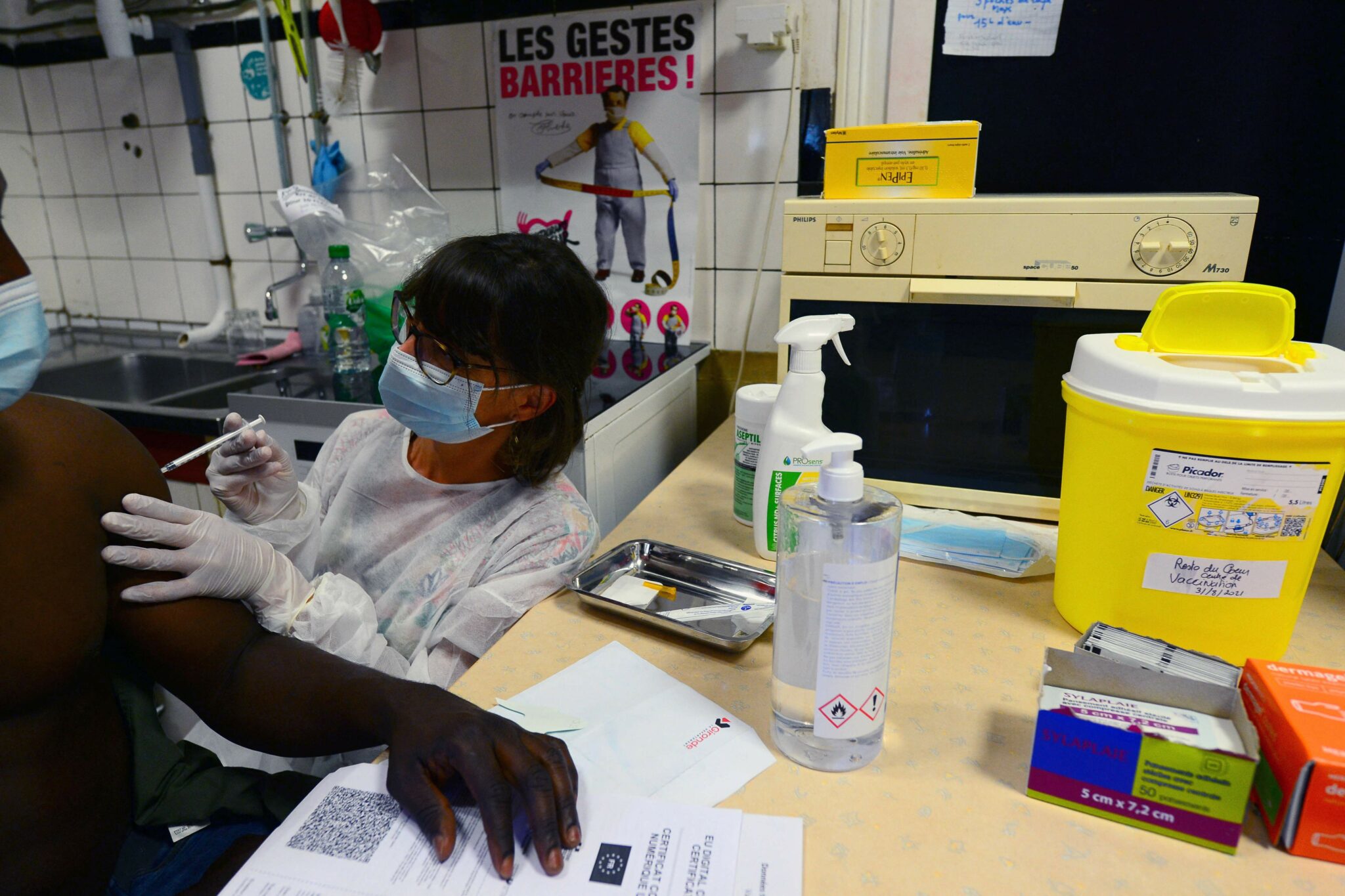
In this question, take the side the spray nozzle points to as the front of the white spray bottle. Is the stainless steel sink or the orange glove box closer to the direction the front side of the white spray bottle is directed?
the orange glove box

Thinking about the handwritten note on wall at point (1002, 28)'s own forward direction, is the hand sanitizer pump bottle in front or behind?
in front

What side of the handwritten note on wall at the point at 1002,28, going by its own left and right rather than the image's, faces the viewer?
front

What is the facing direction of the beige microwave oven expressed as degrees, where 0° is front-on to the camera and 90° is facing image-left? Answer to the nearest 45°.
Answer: approximately 0°

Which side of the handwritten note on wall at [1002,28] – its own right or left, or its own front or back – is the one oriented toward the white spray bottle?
front

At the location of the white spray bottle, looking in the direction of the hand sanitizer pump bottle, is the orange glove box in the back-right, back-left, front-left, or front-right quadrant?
front-left

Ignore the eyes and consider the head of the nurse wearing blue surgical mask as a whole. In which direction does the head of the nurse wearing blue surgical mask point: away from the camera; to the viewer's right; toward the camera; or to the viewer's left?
to the viewer's left

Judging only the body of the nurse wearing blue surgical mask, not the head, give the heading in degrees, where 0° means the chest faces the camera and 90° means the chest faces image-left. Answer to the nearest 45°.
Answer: approximately 45°
